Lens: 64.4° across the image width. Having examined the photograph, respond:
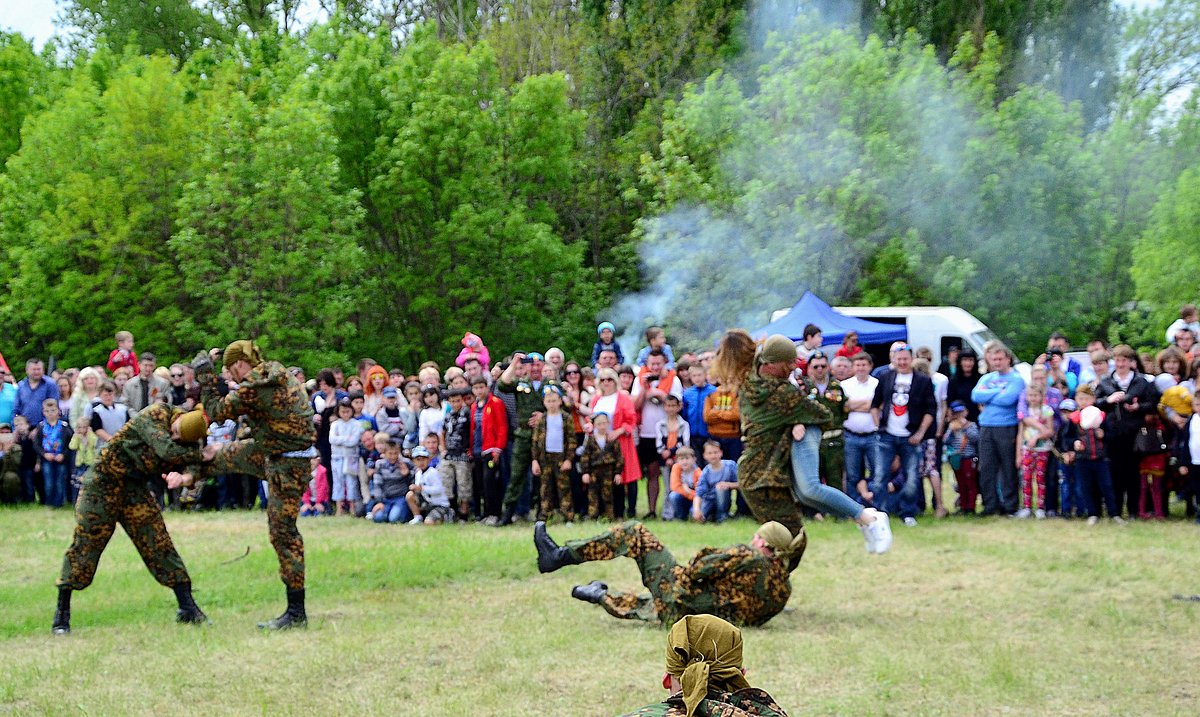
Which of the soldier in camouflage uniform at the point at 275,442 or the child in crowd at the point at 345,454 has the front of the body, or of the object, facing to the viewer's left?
the soldier in camouflage uniform

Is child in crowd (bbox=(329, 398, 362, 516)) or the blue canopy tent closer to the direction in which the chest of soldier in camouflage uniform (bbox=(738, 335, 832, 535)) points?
the blue canopy tent

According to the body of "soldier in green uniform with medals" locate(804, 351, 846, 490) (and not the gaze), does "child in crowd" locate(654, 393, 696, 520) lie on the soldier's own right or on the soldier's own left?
on the soldier's own right

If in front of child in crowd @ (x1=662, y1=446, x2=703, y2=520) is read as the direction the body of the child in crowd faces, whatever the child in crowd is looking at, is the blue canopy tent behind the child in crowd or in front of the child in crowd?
behind

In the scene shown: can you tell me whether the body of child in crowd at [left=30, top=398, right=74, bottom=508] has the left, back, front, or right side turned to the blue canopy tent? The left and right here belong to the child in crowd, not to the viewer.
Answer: left

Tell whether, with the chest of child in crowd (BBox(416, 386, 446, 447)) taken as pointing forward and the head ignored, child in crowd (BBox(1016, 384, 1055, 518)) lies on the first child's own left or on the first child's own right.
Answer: on the first child's own left

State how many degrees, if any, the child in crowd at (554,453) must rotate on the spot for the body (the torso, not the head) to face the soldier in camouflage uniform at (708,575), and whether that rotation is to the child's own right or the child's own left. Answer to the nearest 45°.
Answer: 0° — they already face them

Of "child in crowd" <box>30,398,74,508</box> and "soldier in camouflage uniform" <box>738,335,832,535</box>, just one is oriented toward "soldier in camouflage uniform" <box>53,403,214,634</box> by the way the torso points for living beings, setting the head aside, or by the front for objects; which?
the child in crowd

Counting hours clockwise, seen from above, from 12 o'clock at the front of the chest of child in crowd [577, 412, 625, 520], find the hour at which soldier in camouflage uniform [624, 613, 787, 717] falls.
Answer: The soldier in camouflage uniform is roughly at 12 o'clock from the child in crowd.
